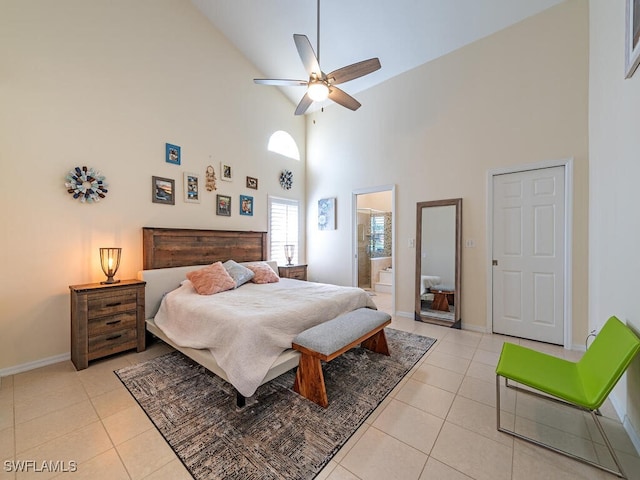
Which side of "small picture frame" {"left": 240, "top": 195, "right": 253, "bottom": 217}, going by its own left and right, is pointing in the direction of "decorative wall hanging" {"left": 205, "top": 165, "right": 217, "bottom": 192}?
right

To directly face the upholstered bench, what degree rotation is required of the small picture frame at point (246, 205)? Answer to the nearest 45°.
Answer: approximately 45° to its right

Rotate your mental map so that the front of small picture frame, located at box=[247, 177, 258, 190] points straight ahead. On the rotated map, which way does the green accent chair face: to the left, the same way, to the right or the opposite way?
the opposite way

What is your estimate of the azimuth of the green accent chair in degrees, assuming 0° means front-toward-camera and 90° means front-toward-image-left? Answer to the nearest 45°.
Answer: approximately 90°

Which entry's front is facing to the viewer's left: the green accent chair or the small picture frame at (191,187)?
the green accent chair

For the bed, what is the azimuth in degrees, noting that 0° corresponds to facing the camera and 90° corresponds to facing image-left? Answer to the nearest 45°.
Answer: approximately 315°

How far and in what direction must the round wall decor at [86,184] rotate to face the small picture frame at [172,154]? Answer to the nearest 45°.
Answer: approximately 90° to its left
